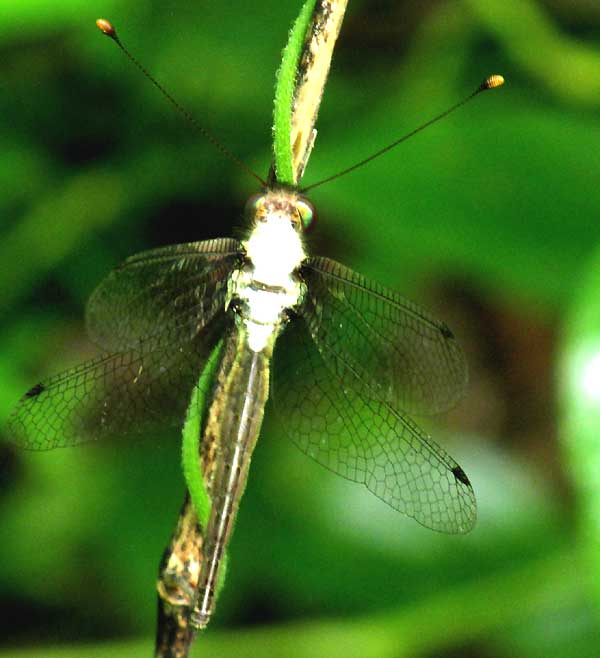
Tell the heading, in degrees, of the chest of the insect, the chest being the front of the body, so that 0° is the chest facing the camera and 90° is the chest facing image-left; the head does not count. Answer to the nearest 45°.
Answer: approximately 180°
